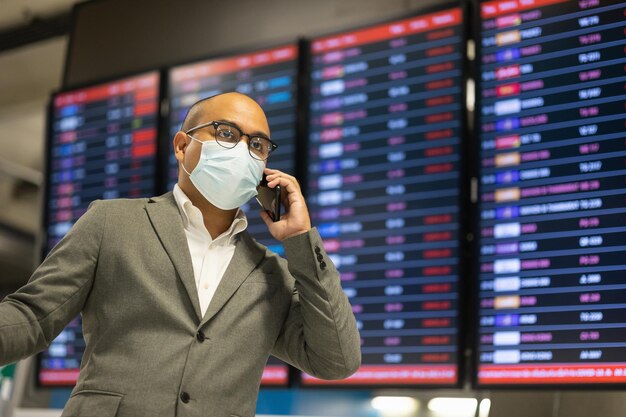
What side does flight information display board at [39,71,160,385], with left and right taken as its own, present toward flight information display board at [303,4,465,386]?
left

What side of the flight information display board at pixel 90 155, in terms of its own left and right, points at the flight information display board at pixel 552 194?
left

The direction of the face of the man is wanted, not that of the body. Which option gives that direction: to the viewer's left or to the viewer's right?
to the viewer's right

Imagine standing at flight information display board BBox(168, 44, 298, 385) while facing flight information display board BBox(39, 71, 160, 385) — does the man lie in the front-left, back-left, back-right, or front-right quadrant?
back-left

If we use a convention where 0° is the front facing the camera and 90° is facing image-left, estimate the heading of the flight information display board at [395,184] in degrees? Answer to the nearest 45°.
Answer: approximately 45°

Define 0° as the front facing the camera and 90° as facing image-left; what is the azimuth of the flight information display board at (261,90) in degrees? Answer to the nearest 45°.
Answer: approximately 45°
